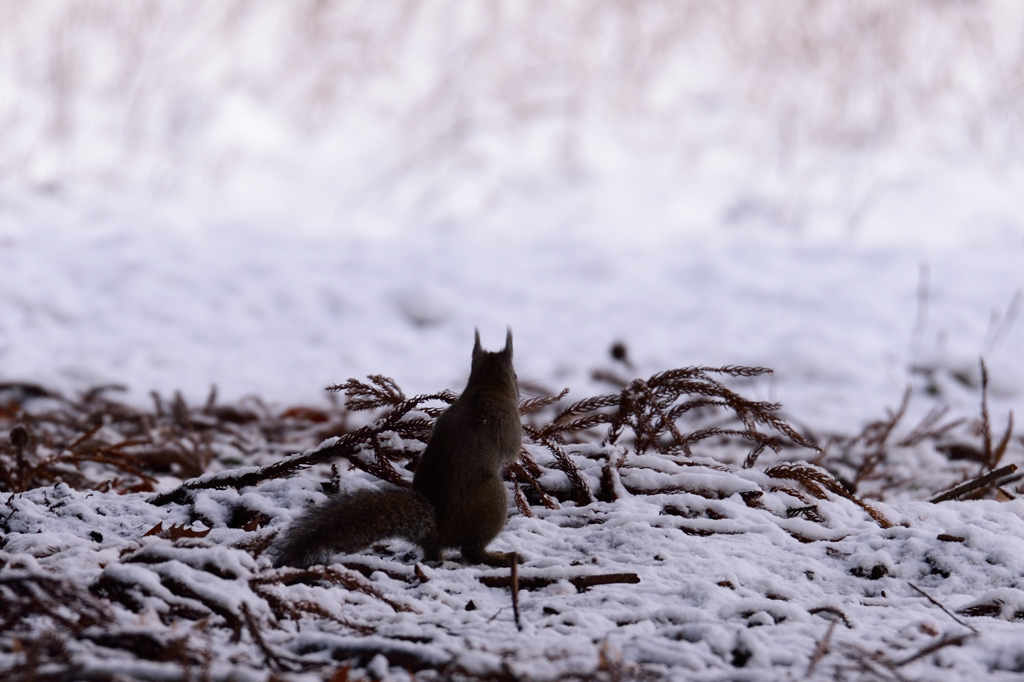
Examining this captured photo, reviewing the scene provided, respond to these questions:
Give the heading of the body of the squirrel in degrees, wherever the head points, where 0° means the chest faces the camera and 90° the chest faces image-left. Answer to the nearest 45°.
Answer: approximately 225°

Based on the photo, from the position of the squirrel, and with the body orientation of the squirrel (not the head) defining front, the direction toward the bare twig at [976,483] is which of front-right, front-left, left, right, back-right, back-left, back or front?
front-right
